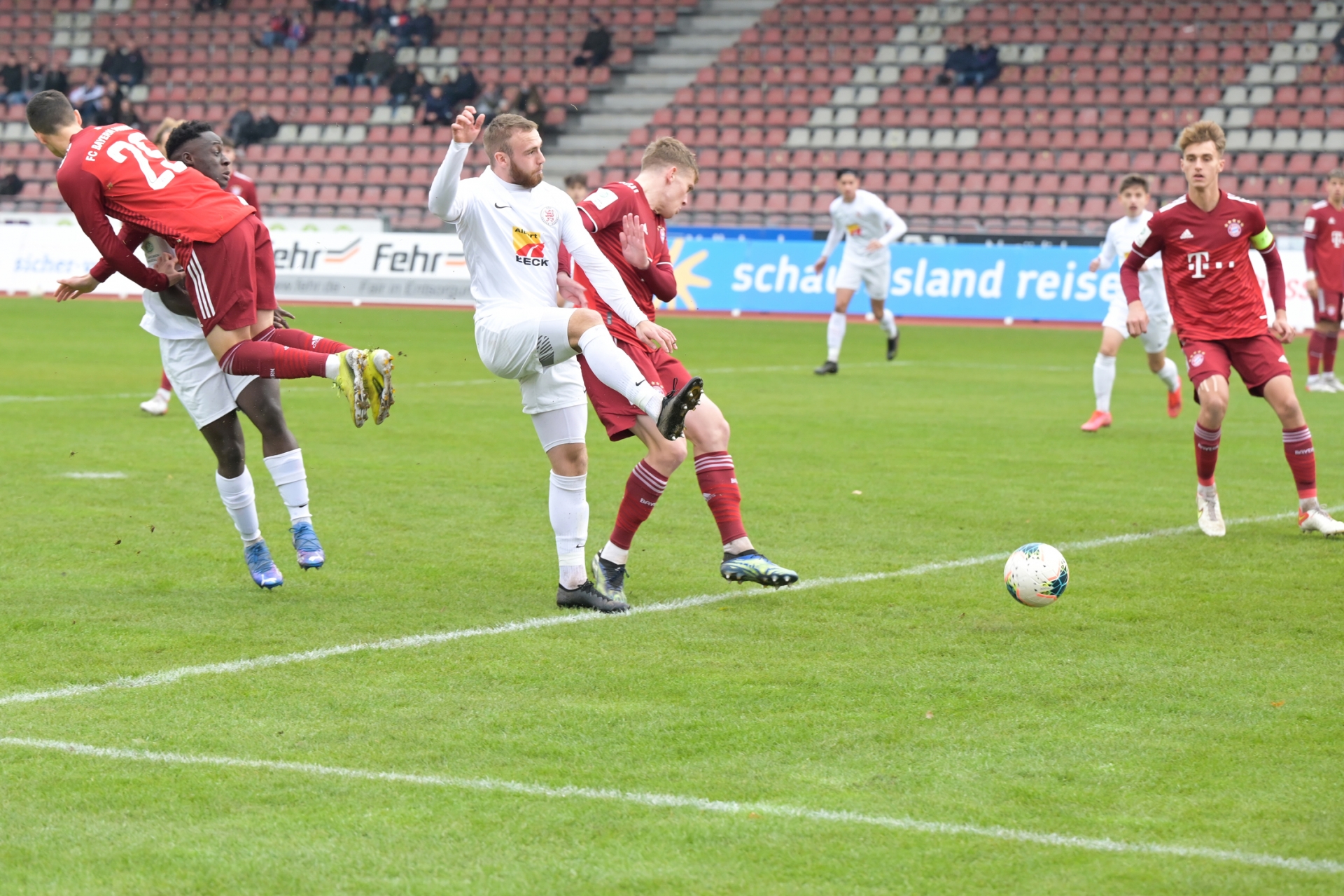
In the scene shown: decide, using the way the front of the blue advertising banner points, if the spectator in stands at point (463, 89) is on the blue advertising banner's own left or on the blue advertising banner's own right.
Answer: on the blue advertising banner's own right

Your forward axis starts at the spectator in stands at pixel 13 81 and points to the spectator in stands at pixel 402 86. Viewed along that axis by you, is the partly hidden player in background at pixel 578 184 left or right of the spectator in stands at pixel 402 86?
right

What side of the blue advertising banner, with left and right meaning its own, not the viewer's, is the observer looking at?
front

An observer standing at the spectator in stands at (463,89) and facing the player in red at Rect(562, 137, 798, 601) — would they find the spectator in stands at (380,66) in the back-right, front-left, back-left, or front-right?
back-right

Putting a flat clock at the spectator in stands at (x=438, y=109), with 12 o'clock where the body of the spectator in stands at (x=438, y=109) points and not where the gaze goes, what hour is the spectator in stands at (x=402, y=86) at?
the spectator in stands at (x=402, y=86) is roughly at 5 o'clock from the spectator in stands at (x=438, y=109).

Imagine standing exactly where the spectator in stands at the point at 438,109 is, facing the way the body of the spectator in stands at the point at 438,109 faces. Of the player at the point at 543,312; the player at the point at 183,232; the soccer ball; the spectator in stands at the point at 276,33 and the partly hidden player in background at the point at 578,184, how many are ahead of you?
4

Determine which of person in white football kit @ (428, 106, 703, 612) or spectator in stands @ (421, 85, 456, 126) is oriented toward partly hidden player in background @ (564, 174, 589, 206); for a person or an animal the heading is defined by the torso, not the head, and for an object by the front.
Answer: spectator in stands @ (421, 85, 456, 126)

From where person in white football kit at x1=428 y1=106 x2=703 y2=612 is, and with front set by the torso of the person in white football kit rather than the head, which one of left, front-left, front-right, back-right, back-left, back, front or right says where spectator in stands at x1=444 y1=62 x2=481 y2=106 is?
back-left

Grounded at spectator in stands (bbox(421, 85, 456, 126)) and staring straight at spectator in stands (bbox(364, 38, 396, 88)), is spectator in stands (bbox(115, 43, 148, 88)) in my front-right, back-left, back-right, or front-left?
front-left

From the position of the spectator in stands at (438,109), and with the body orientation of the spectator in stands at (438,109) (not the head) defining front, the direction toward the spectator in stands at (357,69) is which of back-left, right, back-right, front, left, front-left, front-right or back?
back-right

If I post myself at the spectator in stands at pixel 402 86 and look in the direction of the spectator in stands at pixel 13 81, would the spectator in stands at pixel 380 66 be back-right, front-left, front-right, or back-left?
front-right

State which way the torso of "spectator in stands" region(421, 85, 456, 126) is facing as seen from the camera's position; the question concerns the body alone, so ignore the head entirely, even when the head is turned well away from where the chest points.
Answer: toward the camera

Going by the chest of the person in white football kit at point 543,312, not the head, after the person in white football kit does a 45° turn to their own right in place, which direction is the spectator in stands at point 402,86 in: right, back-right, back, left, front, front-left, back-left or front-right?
back

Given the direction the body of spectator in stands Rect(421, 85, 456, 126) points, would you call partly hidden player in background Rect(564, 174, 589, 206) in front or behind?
in front
